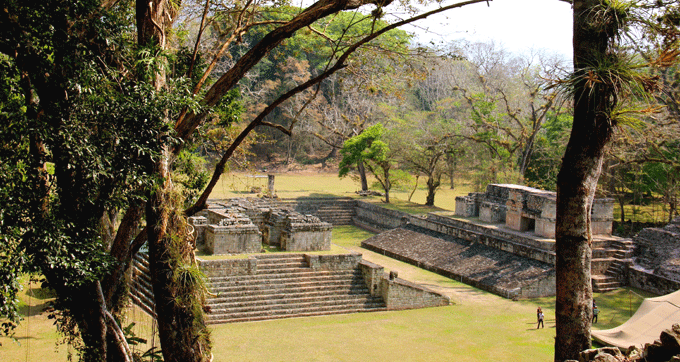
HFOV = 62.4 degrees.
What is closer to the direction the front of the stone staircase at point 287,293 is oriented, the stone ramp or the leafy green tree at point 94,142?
the leafy green tree

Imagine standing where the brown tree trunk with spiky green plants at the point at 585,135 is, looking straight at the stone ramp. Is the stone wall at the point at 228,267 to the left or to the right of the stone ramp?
left

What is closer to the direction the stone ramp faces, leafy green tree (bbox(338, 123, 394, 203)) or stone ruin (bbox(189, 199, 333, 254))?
the stone ruin

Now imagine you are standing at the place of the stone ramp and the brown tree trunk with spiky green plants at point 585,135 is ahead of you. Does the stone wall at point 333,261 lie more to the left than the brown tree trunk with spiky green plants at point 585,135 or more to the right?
right

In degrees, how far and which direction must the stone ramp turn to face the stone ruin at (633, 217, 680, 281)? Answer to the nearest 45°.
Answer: approximately 135° to its left

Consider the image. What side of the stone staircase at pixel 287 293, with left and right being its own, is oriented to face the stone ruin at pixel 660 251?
left

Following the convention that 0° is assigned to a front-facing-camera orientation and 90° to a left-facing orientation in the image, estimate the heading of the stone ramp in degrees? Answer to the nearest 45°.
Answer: approximately 45°

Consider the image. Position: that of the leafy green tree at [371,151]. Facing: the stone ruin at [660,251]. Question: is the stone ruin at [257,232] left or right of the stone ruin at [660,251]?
right

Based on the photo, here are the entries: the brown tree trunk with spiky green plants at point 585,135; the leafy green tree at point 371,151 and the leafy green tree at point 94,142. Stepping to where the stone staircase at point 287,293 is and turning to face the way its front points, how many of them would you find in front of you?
2

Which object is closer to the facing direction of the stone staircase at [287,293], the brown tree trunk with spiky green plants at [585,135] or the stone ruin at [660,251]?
the brown tree trunk with spiky green plants

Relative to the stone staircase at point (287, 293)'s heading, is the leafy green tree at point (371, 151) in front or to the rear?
to the rear

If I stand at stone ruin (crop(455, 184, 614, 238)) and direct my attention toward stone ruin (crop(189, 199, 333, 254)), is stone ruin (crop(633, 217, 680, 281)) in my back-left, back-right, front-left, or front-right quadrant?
back-left

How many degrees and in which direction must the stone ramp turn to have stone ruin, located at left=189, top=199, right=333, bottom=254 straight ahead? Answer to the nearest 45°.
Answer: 0° — it already faces it

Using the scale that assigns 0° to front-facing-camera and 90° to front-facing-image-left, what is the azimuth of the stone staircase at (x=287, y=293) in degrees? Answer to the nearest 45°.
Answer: approximately 0°
